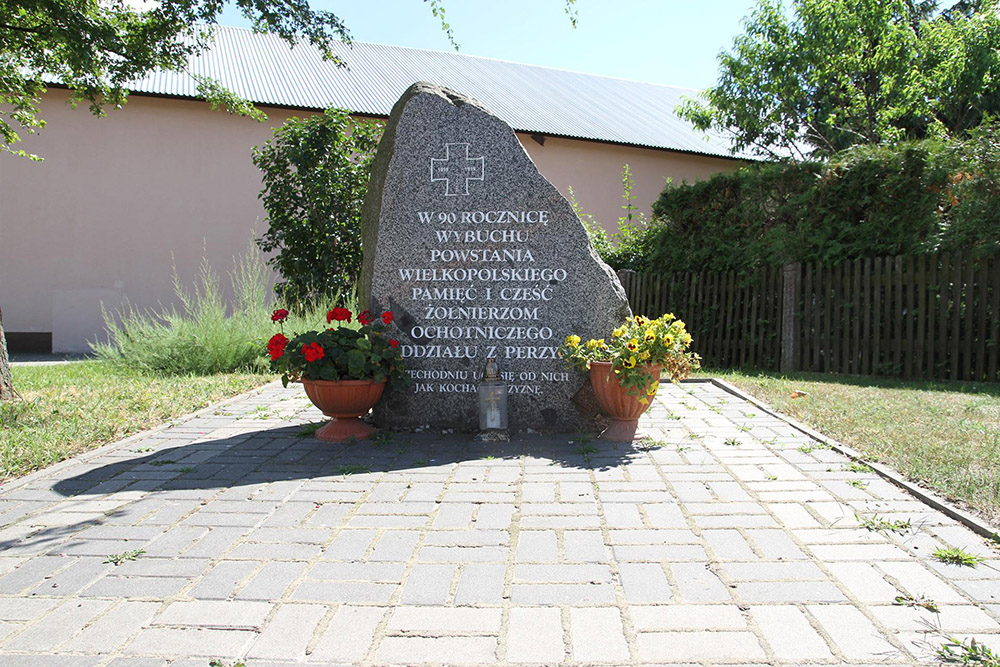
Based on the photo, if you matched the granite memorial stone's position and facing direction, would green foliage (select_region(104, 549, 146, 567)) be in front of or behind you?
in front

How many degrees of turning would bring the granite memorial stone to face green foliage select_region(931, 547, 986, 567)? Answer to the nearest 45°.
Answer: approximately 45° to its left

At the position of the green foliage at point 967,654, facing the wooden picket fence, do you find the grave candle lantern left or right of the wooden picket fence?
left

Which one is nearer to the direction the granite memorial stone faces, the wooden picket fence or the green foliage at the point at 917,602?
the green foliage

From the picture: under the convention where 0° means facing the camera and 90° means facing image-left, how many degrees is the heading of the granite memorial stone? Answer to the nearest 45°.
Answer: approximately 0°

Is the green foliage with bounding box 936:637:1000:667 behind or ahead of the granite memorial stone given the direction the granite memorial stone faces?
ahead

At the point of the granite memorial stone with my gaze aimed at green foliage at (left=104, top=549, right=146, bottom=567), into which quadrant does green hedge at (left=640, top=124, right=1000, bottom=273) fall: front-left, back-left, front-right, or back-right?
back-left

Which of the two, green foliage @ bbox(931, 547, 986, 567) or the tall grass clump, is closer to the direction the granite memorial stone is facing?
the green foliage

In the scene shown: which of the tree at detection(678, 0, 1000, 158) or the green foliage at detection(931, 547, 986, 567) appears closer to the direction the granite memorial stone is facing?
the green foliage

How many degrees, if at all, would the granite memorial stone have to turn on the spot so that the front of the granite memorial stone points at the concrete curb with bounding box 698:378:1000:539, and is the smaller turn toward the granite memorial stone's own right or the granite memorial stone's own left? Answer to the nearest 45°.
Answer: approximately 45° to the granite memorial stone's own left

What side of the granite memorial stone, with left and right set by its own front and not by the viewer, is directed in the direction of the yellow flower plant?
left

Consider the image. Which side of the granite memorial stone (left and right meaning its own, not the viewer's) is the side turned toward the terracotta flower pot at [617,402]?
left

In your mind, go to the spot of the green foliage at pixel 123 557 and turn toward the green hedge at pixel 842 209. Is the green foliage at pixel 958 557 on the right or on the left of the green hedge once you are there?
right

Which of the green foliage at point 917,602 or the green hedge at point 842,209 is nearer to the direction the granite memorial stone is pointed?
the green foliage
